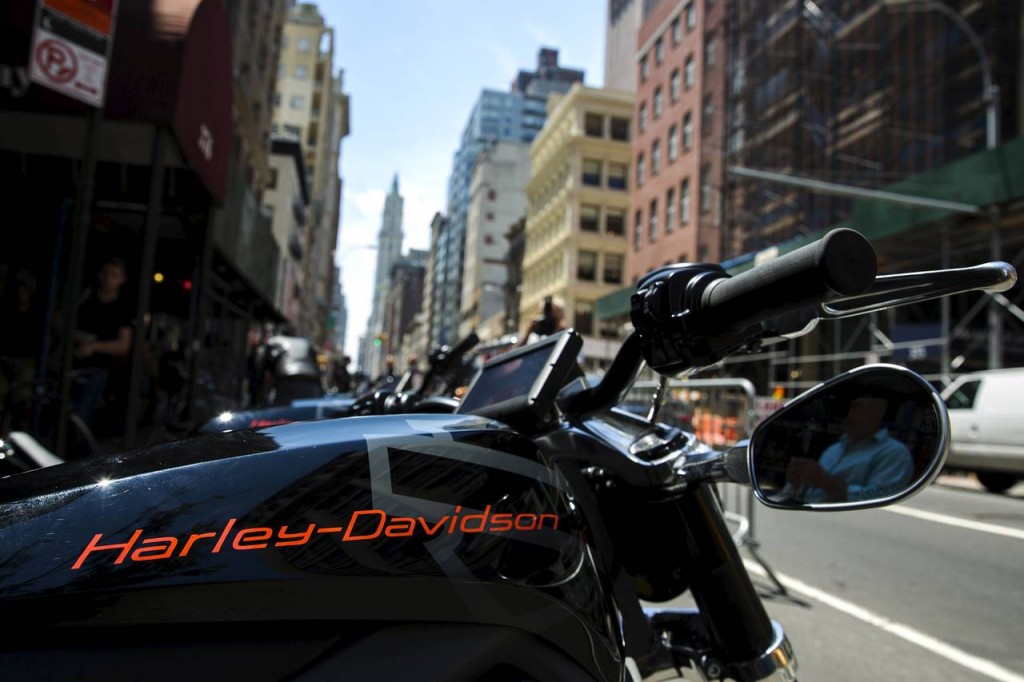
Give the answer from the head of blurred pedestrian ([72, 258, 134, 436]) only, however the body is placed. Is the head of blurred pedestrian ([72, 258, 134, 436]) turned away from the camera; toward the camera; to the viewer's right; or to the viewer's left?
toward the camera

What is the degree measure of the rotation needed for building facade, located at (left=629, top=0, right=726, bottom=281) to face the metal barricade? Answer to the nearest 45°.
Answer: approximately 45° to its left

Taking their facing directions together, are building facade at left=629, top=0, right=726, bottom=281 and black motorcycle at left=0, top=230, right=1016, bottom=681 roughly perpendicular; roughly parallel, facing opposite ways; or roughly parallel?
roughly parallel, facing opposite ways

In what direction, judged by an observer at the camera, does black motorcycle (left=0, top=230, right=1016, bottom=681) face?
facing away from the viewer and to the right of the viewer

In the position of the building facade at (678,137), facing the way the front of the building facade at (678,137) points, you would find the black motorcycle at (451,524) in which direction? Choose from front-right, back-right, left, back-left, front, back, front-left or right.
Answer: front-left

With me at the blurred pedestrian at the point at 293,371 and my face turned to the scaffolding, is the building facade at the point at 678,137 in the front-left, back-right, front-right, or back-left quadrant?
front-left

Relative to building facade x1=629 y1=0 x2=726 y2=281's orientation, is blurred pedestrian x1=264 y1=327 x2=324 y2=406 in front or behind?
in front

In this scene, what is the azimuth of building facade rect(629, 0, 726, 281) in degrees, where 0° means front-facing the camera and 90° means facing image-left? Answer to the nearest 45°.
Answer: approximately 45°

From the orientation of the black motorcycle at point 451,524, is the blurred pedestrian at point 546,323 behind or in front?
in front

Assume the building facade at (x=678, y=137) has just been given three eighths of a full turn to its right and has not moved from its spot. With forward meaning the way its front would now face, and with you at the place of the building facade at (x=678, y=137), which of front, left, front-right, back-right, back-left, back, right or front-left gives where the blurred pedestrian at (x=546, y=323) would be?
back
